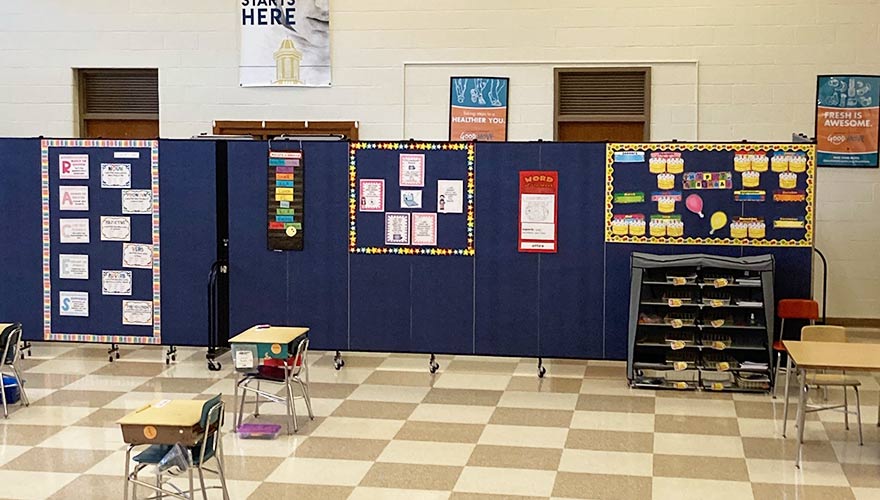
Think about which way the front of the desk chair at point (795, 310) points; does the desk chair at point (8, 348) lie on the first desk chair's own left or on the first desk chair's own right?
on the first desk chair's own right

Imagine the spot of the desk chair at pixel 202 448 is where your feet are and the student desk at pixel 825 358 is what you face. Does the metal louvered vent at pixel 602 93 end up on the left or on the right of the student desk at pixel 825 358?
left

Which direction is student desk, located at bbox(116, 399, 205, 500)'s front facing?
to the viewer's right

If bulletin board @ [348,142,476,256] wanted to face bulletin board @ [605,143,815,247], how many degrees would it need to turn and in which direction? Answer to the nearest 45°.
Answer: approximately 90° to its left

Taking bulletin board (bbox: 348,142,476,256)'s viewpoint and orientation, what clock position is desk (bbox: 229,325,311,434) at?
The desk is roughly at 1 o'clock from the bulletin board.

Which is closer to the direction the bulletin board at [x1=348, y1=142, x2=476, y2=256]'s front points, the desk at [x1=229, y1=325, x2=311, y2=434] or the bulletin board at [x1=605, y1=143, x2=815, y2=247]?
the desk

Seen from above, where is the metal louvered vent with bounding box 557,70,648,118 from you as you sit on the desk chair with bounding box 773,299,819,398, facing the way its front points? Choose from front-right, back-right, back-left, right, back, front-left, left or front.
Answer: back-right

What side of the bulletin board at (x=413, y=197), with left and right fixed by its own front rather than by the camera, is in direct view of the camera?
front

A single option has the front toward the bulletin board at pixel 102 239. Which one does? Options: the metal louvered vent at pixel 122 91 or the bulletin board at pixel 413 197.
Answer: the metal louvered vent

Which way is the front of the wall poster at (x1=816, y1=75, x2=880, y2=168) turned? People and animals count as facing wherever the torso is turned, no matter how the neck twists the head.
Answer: toward the camera

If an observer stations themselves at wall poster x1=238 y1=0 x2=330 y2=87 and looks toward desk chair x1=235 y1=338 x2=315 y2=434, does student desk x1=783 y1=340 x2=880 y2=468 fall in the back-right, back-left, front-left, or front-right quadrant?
front-left
